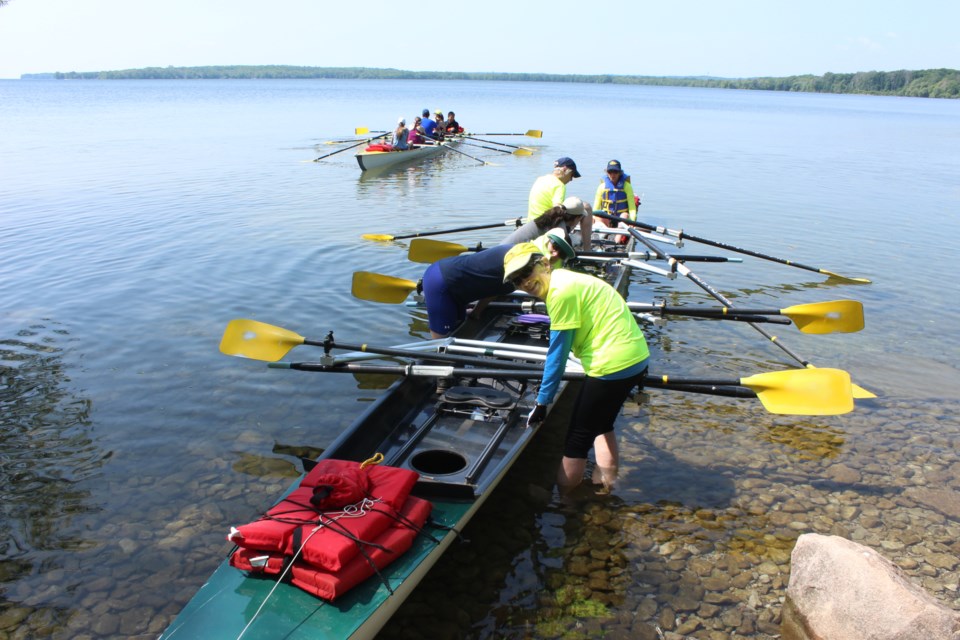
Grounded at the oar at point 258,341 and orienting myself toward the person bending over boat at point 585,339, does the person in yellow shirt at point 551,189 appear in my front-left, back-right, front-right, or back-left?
front-left

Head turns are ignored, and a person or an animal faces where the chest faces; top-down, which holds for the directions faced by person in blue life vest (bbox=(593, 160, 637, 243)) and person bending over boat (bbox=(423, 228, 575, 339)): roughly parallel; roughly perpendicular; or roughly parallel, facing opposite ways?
roughly perpendicular

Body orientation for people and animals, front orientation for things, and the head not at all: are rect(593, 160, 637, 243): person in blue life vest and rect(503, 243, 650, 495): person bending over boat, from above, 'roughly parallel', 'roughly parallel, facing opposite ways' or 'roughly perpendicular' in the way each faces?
roughly perpendicular

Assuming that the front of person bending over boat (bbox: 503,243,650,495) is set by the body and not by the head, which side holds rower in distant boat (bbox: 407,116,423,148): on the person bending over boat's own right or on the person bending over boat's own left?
on the person bending over boat's own right

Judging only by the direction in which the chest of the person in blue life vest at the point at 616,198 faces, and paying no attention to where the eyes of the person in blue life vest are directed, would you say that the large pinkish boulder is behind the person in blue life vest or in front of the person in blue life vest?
in front

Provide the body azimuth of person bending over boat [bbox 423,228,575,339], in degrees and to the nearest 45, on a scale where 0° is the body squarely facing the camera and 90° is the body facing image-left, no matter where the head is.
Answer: approximately 270°

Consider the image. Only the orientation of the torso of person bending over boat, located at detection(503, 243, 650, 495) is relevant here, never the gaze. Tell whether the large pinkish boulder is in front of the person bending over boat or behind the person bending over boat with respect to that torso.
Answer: behind

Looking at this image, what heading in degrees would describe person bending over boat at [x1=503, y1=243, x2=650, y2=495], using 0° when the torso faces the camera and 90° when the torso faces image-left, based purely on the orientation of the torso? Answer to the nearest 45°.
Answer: approximately 90°

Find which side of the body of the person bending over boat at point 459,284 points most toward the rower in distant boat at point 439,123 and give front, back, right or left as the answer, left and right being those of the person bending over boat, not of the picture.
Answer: left

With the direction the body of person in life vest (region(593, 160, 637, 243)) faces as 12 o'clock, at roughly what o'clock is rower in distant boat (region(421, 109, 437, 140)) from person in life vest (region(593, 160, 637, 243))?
rower in distant boat (region(421, 109, 437, 140)) is roughly at 5 o'clock from person in life vest (region(593, 160, 637, 243)).

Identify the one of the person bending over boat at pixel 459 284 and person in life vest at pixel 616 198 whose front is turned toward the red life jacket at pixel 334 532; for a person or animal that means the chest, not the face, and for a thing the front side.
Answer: the person in life vest

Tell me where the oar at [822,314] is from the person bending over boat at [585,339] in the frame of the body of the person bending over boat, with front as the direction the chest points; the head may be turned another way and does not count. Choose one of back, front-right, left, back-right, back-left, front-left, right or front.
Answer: back-right

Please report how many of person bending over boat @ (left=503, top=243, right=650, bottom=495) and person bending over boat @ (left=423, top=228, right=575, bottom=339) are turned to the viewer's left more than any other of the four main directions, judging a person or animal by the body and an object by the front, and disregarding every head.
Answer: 1

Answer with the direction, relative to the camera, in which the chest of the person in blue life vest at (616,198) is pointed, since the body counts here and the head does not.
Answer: toward the camera
